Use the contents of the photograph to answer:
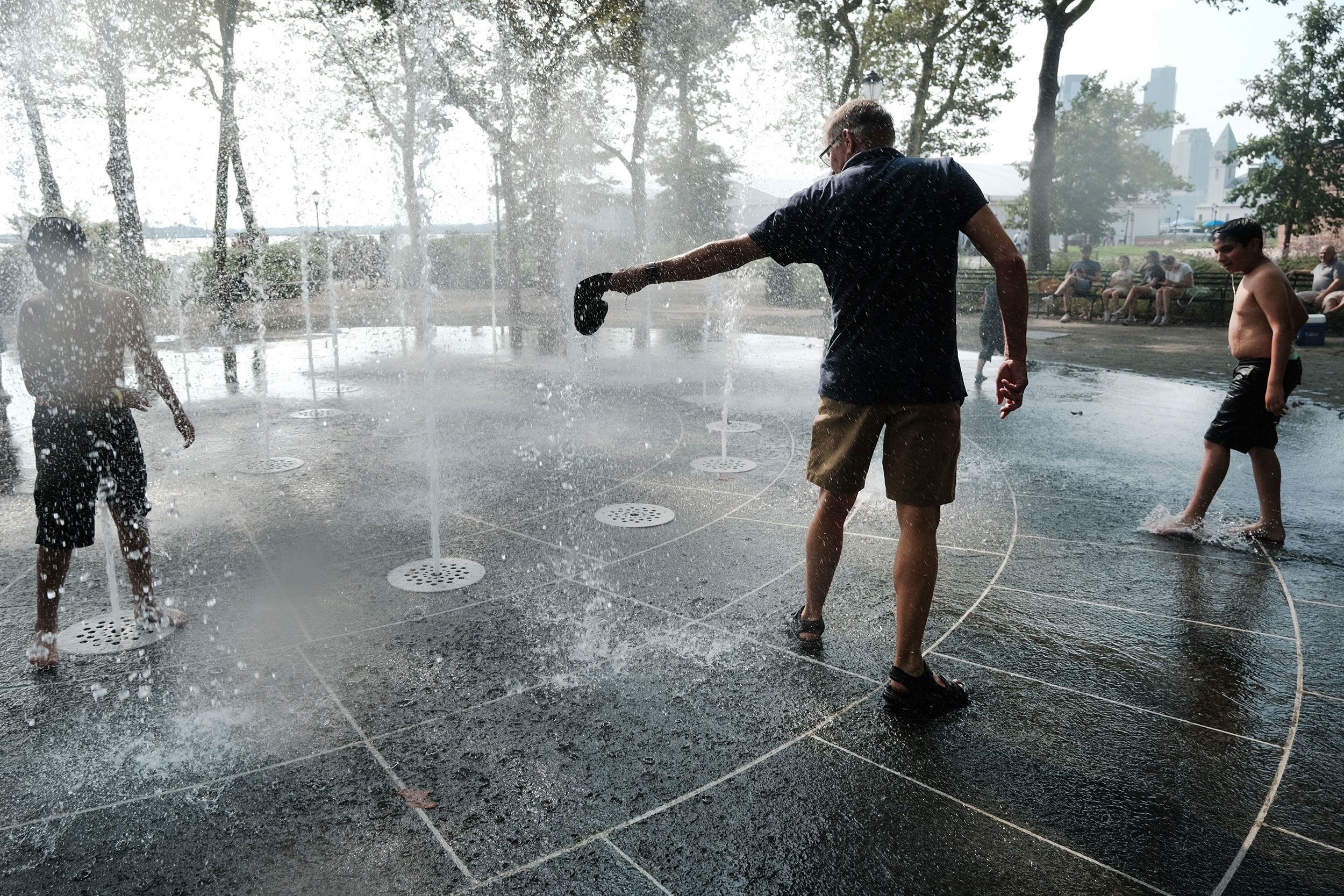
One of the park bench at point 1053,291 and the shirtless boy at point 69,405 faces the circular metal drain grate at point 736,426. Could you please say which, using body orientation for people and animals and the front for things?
the park bench

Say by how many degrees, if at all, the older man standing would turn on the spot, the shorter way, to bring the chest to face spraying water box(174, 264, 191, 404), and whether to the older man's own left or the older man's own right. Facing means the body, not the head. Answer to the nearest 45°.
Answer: approximately 45° to the older man's own left

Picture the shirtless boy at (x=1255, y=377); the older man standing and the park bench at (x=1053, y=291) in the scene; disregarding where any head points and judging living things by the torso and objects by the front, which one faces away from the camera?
the older man standing

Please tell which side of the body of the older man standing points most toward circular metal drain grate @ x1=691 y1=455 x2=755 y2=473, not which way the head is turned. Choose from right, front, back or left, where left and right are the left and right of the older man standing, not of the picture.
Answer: front

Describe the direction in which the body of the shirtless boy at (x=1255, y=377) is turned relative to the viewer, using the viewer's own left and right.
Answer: facing to the left of the viewer

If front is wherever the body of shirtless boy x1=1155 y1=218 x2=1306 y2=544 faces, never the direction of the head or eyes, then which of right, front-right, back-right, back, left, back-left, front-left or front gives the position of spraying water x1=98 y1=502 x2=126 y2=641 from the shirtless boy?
front-left

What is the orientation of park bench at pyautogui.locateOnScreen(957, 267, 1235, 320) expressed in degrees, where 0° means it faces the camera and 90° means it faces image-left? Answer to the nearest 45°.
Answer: approximately 0°

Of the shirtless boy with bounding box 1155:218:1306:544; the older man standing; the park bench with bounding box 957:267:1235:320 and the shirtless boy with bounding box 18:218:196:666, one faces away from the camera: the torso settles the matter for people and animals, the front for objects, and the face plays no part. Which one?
the older man standing

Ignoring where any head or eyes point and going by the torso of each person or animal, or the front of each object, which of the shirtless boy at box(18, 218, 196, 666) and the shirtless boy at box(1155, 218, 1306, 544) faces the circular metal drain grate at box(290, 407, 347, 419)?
the shirtless boy at box(1155, 218, 1306, 544)

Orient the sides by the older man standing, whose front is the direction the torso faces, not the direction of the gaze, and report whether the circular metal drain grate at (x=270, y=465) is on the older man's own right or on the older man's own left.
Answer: on the older man's own left

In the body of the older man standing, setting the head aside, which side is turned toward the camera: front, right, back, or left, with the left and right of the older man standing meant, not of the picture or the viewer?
back

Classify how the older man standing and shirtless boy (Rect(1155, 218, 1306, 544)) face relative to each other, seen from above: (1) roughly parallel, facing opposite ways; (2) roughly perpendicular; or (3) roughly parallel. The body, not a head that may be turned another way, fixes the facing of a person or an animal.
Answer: roughly perpendicular

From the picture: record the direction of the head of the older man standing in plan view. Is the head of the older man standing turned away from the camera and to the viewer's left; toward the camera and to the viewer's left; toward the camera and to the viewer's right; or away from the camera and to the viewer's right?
away from the camera and to the viewer's left
